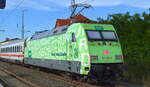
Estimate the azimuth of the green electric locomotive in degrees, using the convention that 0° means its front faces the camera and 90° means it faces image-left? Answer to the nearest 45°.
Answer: approximately 315°
